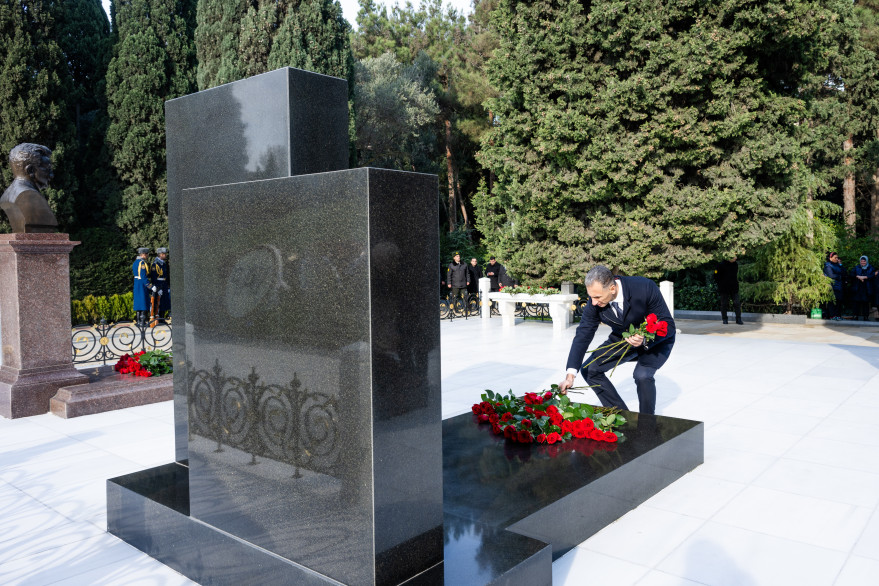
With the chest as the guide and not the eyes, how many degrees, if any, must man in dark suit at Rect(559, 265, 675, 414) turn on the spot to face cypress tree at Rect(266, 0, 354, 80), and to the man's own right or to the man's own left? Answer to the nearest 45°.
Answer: approximately 90° to the man's own right

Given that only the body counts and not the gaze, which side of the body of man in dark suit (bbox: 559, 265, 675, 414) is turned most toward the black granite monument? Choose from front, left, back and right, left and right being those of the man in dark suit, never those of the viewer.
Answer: front

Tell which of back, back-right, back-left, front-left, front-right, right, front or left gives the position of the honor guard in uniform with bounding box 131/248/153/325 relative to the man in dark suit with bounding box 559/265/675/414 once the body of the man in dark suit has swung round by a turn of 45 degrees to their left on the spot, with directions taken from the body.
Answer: back-right

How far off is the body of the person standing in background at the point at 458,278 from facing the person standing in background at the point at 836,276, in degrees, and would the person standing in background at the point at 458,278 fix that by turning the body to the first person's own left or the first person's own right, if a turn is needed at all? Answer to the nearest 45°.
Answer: approximately 90° to the first person's own left

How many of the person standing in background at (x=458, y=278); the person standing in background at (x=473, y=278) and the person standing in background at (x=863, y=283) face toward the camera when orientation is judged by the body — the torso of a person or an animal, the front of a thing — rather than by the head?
3

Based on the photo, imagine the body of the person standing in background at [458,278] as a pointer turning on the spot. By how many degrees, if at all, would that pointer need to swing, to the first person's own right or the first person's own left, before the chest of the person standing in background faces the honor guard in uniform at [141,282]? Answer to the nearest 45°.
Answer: approximately 45° to the first person's own right

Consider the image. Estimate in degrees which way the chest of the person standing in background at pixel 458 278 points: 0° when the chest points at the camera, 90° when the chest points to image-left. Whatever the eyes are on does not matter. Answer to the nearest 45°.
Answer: approximately 0°

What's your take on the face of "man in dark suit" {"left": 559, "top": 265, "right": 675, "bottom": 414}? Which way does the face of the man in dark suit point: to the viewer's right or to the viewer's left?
to the viewer's left

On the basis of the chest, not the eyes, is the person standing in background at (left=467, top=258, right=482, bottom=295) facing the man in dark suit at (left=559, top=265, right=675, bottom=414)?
yes

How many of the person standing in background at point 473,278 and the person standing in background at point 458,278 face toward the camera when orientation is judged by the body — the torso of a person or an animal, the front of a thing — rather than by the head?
2

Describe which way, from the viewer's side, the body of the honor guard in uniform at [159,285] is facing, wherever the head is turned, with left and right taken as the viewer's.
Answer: facing the viewer and to the right of the viewer
